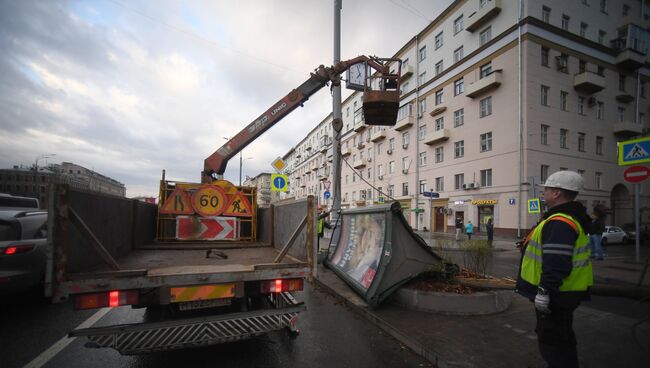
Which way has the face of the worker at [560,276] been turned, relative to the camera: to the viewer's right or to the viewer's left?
to the viewer's left

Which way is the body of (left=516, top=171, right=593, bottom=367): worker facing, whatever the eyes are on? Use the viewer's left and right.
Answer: facing to the left of the viewer

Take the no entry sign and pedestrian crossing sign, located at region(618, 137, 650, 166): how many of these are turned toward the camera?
2

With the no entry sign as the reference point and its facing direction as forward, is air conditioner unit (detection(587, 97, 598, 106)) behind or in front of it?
behind

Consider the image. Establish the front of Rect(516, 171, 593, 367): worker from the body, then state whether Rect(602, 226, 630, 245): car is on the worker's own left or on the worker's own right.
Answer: on the worker's own right

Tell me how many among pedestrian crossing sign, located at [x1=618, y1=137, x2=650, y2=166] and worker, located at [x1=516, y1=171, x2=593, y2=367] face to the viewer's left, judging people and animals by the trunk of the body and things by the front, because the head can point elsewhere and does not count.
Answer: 1

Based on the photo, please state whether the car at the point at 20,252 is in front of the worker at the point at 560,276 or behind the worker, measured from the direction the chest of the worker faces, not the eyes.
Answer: in front

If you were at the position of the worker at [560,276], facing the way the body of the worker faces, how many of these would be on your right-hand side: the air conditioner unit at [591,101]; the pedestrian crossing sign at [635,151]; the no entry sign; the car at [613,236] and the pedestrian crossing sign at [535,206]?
5
